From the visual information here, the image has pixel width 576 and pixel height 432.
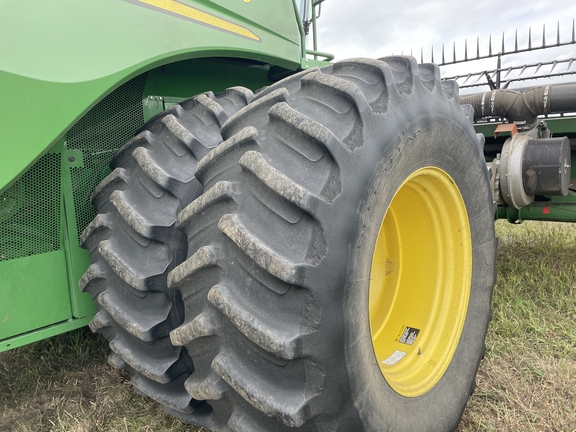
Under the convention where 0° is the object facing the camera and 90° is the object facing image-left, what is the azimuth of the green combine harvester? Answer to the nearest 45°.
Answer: approximately 225°
